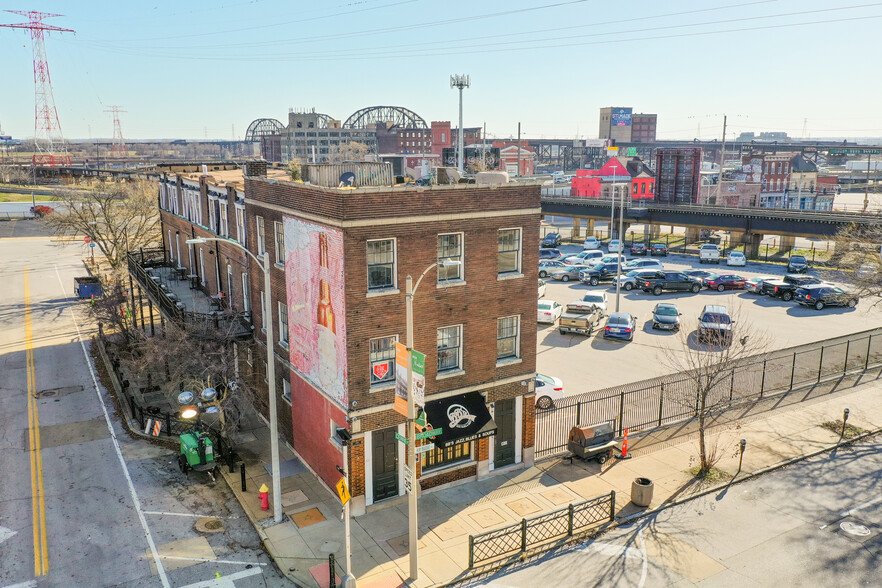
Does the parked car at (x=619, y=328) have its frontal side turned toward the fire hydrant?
no

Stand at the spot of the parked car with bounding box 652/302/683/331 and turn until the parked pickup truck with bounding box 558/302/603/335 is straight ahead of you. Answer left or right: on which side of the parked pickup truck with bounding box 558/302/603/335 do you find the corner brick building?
left

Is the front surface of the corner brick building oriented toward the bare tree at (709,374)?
no

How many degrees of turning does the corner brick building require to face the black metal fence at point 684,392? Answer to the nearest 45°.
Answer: approximately 90° to its left

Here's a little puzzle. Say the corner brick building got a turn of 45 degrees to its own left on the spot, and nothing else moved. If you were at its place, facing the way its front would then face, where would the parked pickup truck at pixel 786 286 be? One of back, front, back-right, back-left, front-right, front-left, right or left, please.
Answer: front-left

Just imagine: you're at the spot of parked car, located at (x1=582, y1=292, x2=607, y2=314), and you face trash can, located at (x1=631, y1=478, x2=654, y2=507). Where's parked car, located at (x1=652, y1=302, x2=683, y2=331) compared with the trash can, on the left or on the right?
left

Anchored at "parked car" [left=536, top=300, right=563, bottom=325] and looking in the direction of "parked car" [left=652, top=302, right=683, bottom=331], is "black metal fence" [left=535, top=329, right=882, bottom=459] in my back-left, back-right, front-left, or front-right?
front-right

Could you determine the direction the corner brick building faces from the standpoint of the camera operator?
facing the viewer and to the right of the viewer

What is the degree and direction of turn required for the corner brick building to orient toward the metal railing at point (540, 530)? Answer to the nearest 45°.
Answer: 0° — it already faces it

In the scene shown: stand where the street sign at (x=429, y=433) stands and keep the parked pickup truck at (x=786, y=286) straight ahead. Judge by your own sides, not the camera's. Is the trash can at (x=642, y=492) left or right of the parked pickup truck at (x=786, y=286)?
right

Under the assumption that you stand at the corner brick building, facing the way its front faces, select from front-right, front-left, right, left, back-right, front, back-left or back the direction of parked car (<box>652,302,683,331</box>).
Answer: left
